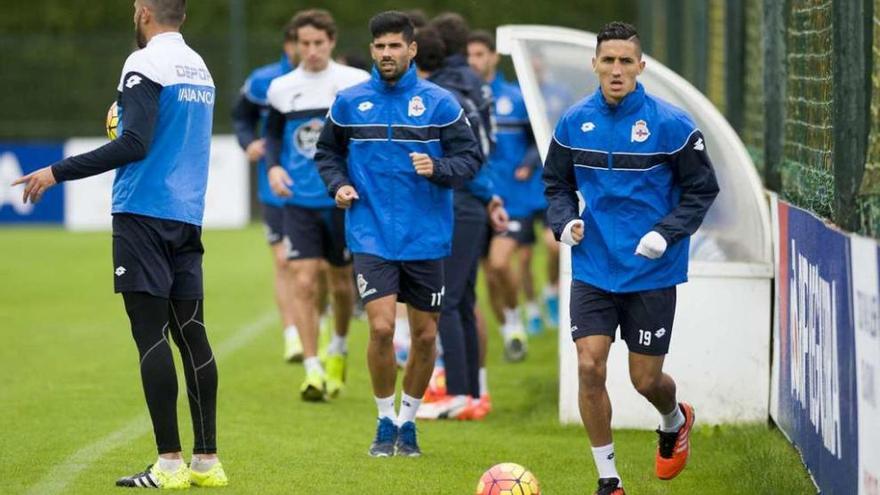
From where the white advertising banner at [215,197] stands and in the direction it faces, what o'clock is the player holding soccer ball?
The player holding soccer ball is roughly at 12 o'clock from the white advertising banner.

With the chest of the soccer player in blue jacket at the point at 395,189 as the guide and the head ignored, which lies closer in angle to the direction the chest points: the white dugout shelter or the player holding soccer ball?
the player holding soccer ball

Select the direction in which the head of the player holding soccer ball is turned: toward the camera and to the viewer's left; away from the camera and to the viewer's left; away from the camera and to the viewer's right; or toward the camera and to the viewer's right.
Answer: away from the camera and to the viewer's left

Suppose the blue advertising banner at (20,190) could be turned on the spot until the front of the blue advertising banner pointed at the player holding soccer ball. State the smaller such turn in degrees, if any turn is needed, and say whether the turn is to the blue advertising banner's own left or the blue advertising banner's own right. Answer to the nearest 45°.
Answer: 0° — it already faces them

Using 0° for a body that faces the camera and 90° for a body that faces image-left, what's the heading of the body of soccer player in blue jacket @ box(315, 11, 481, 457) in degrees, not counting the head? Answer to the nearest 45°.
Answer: approximately 0°

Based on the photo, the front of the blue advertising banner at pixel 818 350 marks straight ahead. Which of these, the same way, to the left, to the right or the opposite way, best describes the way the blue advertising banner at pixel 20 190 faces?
to the left
